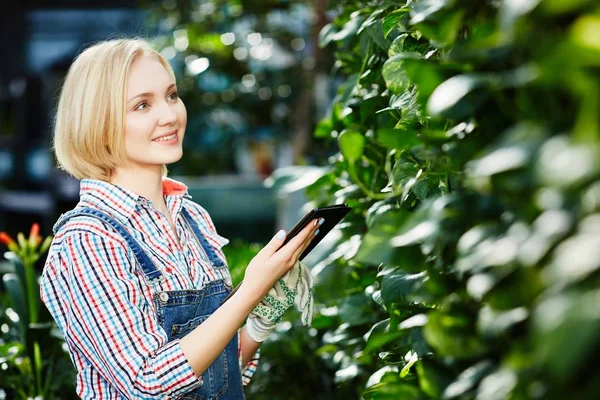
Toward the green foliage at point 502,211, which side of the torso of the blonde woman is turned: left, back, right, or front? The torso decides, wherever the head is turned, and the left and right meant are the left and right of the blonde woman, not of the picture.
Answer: front

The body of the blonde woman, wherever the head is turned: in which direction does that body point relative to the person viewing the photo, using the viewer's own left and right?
facing the viewer and to the right of the viewer
